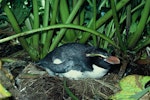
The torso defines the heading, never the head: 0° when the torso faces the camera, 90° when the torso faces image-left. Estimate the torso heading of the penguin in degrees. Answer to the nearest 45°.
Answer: approximately 270°
